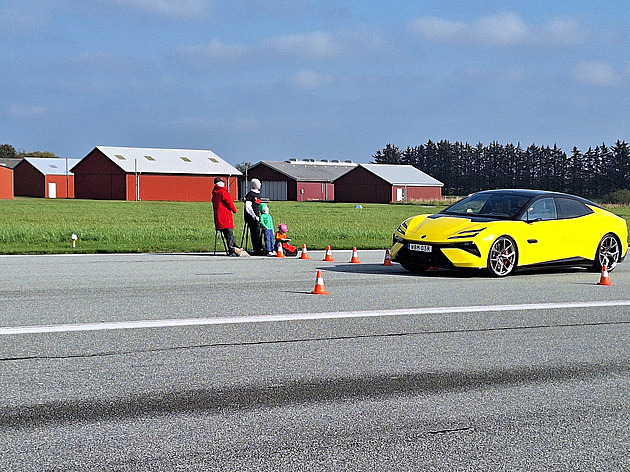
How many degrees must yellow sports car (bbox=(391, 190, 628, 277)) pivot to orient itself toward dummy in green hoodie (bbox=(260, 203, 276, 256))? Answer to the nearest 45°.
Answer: approximately 90° to its right

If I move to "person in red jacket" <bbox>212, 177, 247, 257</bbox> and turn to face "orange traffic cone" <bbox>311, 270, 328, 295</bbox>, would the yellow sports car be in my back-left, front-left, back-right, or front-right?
front-left

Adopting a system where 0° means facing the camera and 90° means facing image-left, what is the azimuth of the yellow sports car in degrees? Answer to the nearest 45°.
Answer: approximately 45°

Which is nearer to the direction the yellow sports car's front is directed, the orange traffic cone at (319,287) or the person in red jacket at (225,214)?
the orange traffic cone

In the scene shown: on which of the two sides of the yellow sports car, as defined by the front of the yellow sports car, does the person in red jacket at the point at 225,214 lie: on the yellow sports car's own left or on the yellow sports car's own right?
on the yellow sports car's own right

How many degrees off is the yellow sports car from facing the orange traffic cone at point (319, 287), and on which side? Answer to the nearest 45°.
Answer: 0° — it already faces it

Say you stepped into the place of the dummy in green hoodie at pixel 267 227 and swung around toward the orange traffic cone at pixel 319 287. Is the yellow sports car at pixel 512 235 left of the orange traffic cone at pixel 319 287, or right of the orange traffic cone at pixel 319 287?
left

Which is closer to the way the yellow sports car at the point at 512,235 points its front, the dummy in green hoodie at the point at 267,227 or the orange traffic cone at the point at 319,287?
the orange traffic cone
